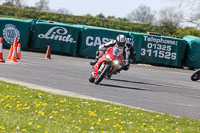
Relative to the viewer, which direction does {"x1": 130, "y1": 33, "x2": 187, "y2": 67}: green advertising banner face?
toward the camera

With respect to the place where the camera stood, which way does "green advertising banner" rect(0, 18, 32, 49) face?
facing the viewer

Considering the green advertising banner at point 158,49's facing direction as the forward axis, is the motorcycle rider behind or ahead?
ahead

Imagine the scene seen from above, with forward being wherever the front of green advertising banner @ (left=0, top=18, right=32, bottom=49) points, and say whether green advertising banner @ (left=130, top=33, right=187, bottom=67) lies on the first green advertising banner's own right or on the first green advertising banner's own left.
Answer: on the first green advertising banner's own left

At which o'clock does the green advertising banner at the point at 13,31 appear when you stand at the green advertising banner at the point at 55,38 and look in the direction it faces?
the green advertising banner at the point at 13,31 is roughly at 3 o'clock from the green advertising banner at the point at 55,38.

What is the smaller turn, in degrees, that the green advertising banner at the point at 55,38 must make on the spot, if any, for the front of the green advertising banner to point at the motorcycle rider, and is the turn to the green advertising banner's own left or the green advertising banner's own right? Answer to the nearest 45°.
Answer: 0° — it already faces them

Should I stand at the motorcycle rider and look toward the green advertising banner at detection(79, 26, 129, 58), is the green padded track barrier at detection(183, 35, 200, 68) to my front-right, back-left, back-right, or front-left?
front-right

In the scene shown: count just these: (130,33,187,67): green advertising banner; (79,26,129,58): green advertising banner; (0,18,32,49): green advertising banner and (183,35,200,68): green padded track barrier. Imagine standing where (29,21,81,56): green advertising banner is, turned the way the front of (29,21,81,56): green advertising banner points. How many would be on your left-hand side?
3

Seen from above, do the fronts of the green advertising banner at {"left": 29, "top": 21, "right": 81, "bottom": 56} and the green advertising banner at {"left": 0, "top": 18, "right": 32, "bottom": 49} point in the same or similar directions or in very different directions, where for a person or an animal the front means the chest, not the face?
same or similar directions

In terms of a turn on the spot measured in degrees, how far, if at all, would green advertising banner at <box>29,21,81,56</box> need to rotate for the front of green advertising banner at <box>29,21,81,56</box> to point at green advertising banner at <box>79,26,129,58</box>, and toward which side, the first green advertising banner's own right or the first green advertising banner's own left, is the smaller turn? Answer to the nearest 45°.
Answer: approximately 90° to the first green advertising banner's own left

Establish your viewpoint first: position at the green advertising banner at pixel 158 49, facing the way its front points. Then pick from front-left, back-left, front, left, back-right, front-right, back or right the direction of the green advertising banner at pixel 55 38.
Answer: right

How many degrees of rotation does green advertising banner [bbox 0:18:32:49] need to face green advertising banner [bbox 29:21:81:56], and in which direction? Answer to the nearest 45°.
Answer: approximately 90° to its left

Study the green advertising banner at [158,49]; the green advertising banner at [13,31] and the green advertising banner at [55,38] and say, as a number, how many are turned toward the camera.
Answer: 3

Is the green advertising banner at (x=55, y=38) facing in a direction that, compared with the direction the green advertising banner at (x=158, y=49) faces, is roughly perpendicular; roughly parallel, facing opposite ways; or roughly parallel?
roughly parallel

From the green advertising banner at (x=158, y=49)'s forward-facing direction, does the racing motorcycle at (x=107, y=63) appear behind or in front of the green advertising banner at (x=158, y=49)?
in front

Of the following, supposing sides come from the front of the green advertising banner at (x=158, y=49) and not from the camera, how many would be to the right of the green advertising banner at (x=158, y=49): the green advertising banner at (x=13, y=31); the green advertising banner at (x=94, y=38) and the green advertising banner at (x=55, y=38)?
3

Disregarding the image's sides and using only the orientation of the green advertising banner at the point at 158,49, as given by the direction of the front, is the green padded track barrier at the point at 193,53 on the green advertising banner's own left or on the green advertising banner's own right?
on the green advertising banner's own left
